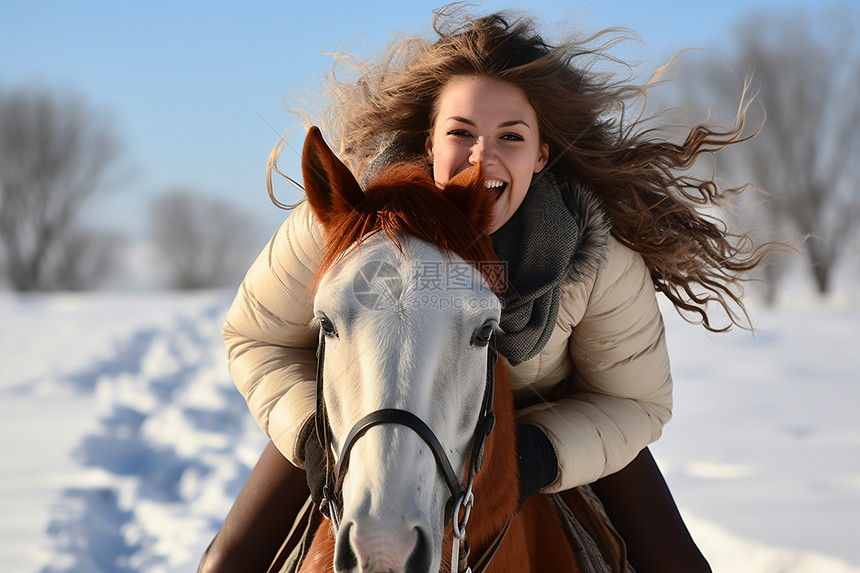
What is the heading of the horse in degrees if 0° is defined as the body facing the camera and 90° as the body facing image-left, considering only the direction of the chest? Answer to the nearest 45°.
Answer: approximately 0°

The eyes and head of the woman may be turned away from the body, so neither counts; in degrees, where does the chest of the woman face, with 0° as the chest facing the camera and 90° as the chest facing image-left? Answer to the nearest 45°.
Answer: approximately 0°
